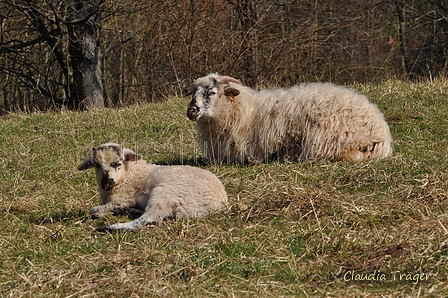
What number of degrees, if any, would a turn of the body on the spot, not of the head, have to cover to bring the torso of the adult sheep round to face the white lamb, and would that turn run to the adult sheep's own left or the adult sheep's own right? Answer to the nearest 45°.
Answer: approximately 45° to the adult sheep's own left

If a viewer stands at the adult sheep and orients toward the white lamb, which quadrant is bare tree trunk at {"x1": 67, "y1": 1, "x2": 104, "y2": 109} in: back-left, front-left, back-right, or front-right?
back-right

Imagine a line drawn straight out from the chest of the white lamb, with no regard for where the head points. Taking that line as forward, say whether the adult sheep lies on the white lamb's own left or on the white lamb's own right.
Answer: on the white lamb's own right

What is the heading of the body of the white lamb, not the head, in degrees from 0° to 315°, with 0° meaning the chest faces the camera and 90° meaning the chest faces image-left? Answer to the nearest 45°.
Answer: approximately 90°

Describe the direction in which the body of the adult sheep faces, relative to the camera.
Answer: to the viewer's left

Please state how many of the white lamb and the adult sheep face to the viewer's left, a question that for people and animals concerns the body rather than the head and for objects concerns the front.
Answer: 2

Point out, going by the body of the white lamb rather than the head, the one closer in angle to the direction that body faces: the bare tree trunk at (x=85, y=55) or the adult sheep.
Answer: the bare tree trunk

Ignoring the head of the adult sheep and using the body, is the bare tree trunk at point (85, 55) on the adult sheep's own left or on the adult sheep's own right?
on the adult sheep's own right

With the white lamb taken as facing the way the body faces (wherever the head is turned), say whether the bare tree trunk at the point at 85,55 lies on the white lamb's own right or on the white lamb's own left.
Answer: on the white lamb's own right
